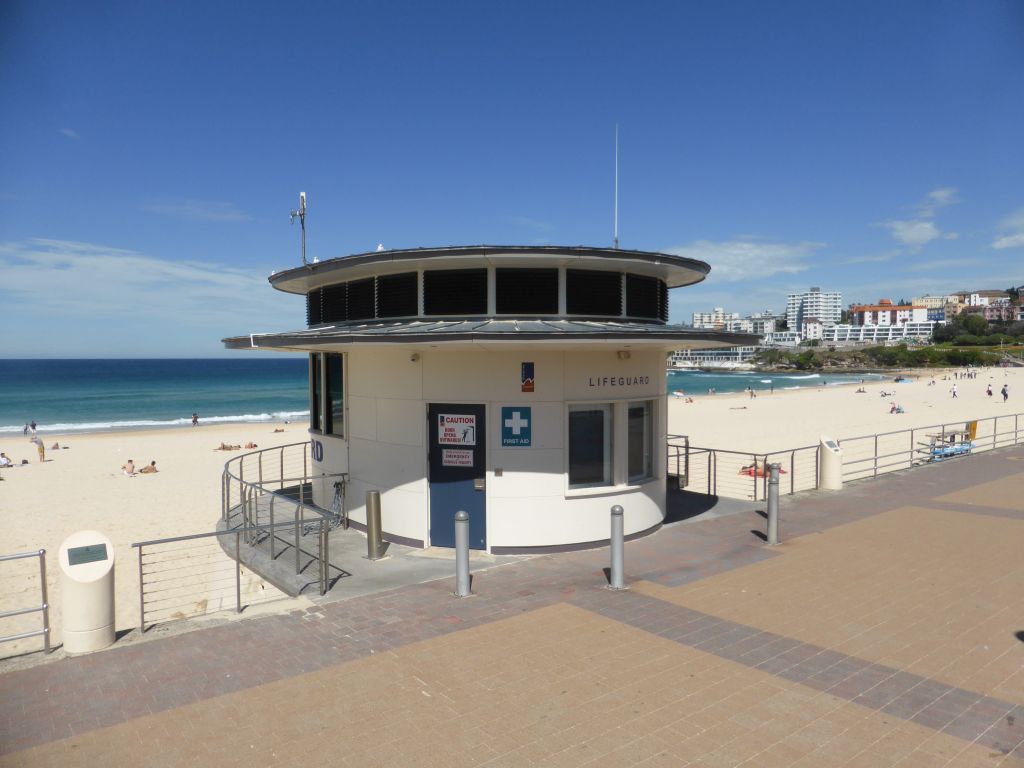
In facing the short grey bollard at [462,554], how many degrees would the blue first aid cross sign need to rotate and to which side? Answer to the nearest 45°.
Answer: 0° — it already faces it

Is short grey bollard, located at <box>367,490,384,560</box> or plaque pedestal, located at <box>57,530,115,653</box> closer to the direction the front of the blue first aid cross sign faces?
the plaque pedestal

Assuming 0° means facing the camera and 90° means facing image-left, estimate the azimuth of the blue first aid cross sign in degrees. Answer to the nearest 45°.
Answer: approximately 0°

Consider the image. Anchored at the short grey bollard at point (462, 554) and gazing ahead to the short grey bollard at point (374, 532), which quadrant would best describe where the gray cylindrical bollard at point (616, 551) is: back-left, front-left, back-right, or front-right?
back-right

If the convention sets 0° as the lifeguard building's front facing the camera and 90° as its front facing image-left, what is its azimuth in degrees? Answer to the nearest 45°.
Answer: approximately 0°

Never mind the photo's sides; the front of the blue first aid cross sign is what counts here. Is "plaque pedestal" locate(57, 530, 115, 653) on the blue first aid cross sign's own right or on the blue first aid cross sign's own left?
on the blue first aid cross sign's own right

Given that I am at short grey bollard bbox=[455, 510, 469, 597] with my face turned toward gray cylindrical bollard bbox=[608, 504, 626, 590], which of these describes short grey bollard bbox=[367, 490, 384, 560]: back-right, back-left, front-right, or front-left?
back-left

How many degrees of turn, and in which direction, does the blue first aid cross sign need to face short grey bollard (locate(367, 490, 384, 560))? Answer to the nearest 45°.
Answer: approximately 90° to its right

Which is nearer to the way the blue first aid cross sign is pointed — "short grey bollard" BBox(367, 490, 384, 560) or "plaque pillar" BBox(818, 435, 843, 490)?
the short grey bollard

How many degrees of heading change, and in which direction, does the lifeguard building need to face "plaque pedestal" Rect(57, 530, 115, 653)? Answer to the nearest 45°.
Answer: approximately 45° to its right
